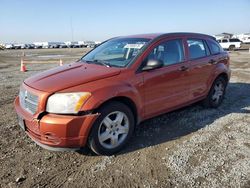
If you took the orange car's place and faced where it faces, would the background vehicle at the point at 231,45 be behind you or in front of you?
behind

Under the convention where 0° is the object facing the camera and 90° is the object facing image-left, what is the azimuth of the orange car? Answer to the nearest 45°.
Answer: approximately 45°
